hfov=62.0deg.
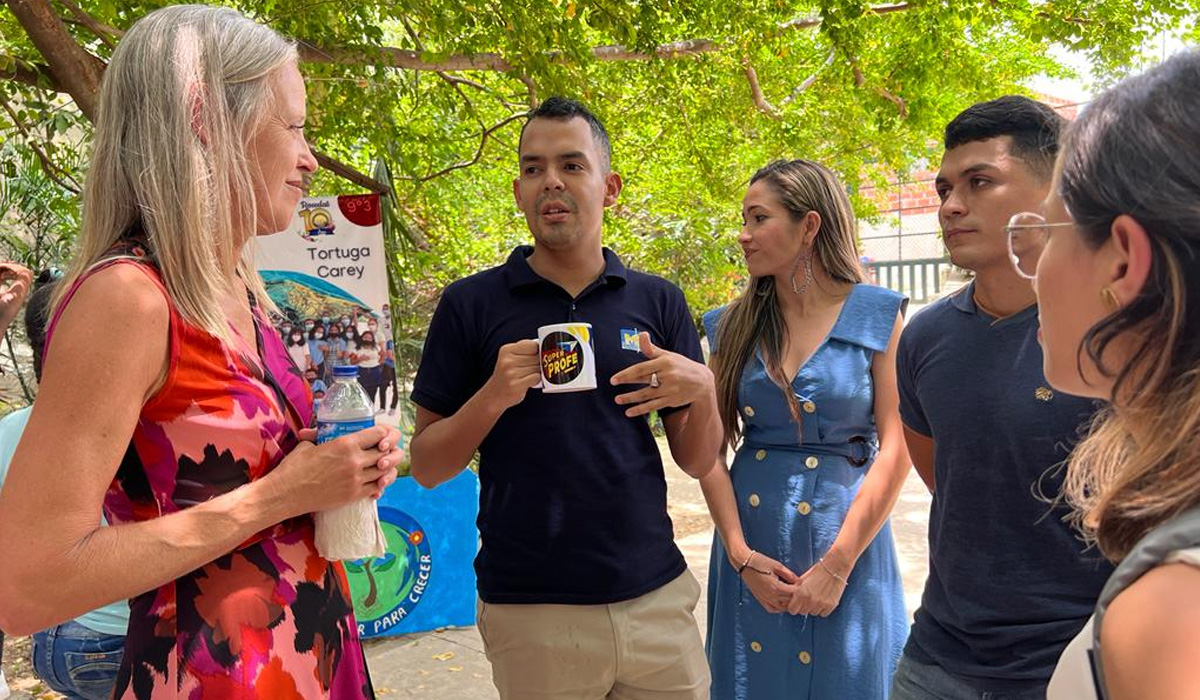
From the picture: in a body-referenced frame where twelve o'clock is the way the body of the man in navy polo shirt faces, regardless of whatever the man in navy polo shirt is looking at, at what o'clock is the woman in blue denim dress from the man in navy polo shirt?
The woman in blue denim dress is roughly at 8 o'clock from the man in navy polo shirt.

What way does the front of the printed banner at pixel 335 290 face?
toward the camera

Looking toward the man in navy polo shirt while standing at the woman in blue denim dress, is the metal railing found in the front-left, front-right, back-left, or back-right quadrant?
back-right

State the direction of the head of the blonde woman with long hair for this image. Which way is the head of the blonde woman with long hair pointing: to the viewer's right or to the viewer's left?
to the viewer's right

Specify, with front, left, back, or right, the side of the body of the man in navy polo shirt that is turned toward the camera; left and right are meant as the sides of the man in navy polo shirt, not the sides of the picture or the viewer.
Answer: front

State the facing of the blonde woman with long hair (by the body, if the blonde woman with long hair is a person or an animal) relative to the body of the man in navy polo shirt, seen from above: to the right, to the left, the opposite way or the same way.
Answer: to the left

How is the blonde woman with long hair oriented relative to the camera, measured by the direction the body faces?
to the viewer's right
